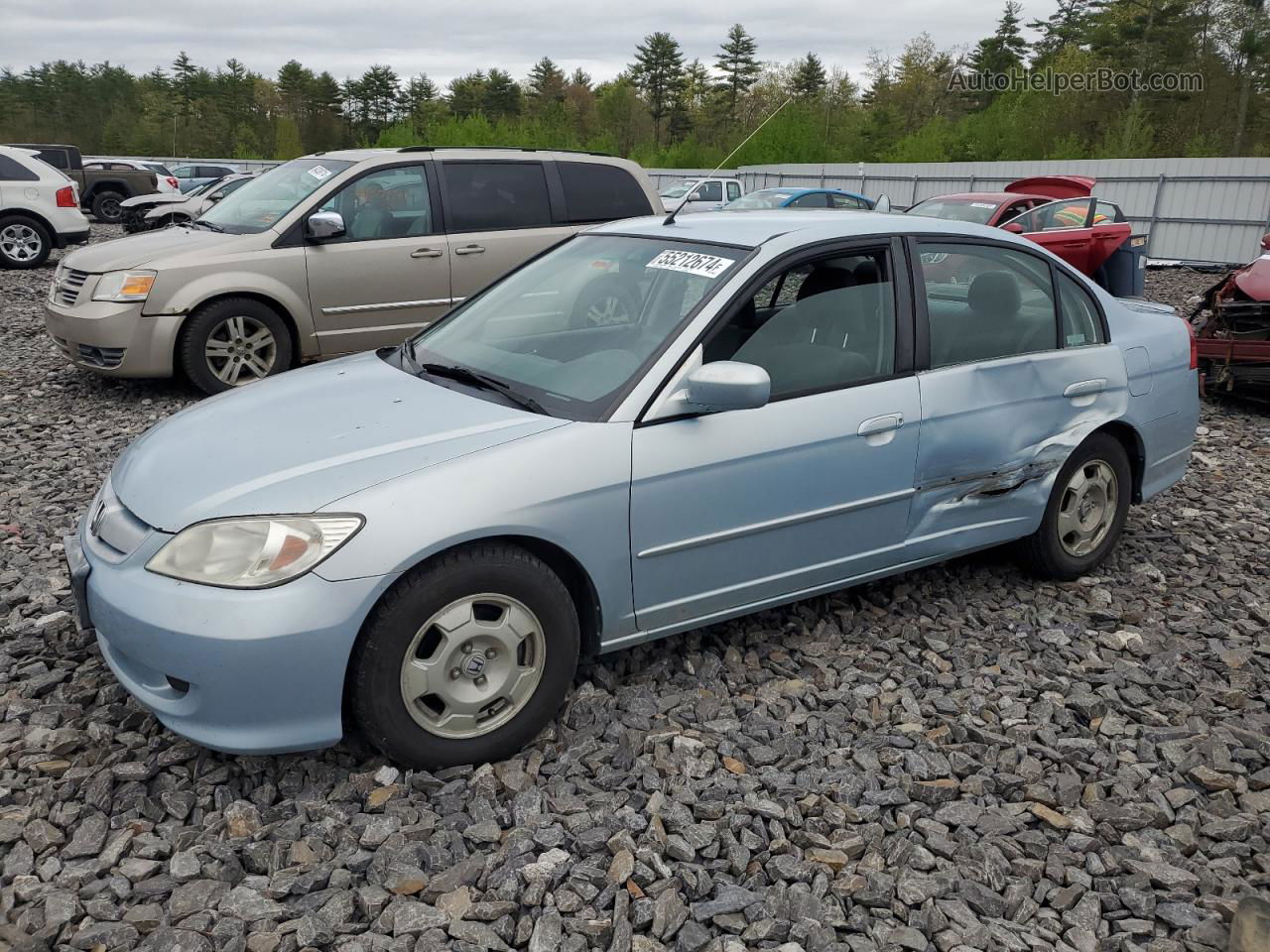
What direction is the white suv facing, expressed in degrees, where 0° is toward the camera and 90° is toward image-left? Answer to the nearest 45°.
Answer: approximately 90°

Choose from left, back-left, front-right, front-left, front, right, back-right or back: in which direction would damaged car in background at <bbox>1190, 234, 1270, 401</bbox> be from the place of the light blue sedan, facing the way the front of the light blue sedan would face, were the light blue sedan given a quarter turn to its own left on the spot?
left

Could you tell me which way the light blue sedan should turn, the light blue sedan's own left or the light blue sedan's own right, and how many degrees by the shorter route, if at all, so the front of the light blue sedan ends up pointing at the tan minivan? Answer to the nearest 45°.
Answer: approximately 90° to the light blue sedan's own right

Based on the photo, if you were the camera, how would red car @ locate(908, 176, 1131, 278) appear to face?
facing the viewer and to the left of the viewer

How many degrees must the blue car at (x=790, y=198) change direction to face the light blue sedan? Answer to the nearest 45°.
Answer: approximately 45° to its left

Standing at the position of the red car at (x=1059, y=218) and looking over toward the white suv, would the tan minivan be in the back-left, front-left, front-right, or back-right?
front-left

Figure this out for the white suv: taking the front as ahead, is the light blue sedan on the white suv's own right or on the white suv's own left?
on the white suv's own left

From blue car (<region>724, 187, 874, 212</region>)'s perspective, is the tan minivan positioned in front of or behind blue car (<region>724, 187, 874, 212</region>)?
in front

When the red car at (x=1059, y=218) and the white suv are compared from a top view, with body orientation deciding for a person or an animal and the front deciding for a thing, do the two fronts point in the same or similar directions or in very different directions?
same or similar directions

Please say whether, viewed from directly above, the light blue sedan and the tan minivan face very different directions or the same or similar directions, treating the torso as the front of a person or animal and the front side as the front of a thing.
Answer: same or similar directions

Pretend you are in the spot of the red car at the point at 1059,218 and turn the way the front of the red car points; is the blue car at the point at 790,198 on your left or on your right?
on your right

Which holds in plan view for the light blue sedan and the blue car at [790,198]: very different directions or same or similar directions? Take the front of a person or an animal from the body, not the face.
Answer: same or similar directions

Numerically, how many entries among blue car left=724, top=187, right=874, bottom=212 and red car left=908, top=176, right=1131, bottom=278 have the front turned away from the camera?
0

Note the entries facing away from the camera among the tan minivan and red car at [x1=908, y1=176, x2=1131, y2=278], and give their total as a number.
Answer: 0

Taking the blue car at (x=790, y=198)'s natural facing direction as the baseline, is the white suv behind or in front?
in front

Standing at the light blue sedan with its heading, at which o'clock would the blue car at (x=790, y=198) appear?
The blue car is roughly at 5 o'clock from the light blue sedan.
